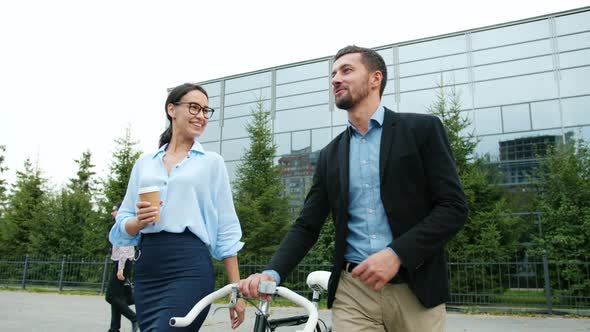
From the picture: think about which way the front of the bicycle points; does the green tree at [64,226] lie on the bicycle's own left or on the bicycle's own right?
on the bicycle's own right

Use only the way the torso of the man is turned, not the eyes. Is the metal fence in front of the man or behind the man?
behind

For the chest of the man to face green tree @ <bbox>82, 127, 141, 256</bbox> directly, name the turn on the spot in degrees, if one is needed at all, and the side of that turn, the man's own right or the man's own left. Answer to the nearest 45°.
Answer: approximately 90° to the man's own right

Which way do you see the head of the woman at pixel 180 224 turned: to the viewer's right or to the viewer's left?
to the viewer's right

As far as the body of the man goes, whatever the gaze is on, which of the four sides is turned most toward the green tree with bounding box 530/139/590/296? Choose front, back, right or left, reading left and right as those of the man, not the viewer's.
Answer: back

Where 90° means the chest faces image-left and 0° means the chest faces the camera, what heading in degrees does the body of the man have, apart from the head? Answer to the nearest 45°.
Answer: approximately 45°

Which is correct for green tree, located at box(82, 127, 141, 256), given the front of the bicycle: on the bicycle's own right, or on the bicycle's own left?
on the bicycle's own right
